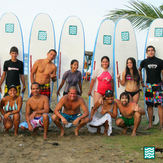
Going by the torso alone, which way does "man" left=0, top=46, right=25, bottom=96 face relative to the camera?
toward the camera

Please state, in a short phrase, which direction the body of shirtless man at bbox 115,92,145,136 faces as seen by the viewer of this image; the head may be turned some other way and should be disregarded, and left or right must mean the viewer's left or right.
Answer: facing the viewer

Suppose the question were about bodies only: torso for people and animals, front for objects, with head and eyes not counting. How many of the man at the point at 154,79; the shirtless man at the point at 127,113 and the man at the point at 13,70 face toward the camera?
3

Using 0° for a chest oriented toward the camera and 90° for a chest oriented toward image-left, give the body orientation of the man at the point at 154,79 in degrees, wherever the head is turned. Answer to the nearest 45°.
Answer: approximately 0°

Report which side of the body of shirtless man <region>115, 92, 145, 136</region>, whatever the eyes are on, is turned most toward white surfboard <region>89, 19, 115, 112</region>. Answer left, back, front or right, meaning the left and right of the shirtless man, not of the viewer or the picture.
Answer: back

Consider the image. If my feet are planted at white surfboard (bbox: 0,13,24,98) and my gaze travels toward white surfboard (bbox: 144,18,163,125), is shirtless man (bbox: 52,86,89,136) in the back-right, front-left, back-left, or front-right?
front-right

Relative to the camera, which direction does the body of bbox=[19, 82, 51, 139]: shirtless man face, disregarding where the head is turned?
toward the camera

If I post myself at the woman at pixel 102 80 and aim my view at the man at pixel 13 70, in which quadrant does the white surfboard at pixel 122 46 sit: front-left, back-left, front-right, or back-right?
back-right

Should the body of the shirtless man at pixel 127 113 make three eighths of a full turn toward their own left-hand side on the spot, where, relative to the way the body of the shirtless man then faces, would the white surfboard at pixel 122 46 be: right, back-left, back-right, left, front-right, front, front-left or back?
front-left

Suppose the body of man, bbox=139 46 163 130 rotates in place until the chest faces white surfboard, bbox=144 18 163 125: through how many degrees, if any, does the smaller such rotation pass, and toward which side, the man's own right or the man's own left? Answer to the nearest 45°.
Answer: approximately 180°
